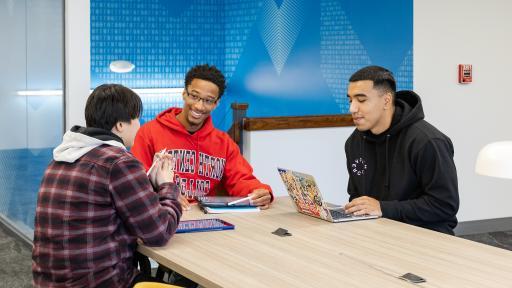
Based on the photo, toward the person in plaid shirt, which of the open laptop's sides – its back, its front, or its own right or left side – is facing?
back

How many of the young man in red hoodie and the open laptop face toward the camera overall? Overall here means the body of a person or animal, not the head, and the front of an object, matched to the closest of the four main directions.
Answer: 1

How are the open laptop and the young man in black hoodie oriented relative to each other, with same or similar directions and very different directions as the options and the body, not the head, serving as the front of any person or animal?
very different directions

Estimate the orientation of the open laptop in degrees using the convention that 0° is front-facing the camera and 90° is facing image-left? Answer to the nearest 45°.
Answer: approximately 225°

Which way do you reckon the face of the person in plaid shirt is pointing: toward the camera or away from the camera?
away from the camera

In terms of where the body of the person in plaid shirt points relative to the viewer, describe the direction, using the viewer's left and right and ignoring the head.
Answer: facing away from the viewer and to the right of the viewer

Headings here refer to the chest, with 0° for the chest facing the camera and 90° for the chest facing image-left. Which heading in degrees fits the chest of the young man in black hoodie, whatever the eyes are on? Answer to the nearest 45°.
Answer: approximately 45°
